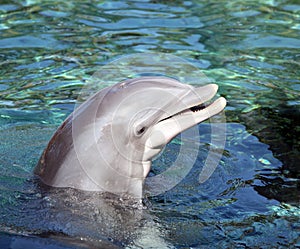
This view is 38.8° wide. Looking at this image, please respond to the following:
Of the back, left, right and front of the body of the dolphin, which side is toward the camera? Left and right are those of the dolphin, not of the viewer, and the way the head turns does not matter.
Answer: right
